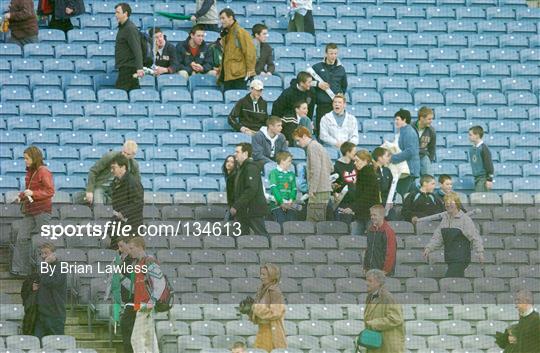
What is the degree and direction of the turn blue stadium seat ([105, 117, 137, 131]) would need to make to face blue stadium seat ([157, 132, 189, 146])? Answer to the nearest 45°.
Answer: approximately 90° to its left

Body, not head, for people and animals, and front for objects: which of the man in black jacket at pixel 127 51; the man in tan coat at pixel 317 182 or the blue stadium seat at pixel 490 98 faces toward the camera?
the blue stadium seat

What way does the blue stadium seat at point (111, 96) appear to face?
toward the camera

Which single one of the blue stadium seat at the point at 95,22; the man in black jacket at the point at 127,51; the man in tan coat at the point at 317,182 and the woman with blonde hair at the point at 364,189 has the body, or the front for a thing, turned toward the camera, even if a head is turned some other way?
the blue stadium seat

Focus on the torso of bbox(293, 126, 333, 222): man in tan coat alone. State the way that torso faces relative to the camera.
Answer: to the viewer's left

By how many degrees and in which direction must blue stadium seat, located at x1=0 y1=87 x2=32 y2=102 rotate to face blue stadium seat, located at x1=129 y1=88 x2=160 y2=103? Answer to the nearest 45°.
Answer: approximately 90° to its left

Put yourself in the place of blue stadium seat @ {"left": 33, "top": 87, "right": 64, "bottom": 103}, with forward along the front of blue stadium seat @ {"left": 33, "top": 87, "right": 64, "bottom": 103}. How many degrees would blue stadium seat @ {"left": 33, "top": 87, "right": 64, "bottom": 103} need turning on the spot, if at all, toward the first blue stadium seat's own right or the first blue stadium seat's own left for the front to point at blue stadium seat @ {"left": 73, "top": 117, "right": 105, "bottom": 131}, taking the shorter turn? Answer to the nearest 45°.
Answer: approximately 45° to the first blue stadium seat's own left

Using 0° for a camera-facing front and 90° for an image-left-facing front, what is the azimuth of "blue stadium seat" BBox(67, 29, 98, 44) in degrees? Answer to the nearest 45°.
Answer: approximately 0°

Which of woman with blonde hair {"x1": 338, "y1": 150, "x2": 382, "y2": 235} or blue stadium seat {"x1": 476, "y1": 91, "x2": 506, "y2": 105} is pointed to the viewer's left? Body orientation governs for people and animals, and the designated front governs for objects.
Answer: the woman with blonde hair

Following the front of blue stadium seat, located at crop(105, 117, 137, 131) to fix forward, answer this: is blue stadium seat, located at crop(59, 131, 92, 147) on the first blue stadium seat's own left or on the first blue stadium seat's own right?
on the first blue stadium seat's own right

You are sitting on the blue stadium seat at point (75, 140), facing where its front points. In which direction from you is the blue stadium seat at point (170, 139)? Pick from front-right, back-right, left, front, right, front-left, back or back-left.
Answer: left

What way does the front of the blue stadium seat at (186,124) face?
toward the camera

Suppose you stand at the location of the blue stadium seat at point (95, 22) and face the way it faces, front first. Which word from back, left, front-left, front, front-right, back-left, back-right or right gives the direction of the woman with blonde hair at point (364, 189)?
front-left

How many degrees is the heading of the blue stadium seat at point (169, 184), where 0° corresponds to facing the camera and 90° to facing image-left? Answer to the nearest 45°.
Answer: approximately 0°

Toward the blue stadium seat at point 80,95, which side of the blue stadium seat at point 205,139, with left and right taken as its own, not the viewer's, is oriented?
right

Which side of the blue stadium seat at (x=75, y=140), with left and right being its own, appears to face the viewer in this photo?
front
